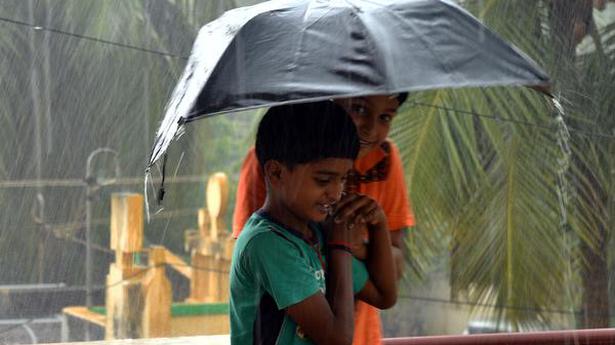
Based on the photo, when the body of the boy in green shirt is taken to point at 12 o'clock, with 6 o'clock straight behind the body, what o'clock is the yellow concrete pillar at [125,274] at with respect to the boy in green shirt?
The yellow concrete pillar is roughly at 7 o'clock from the boy in green shirt.

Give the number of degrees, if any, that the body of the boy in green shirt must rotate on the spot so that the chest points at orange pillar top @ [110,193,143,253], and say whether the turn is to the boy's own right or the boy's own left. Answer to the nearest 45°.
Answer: approximately 135° to the boy's own left

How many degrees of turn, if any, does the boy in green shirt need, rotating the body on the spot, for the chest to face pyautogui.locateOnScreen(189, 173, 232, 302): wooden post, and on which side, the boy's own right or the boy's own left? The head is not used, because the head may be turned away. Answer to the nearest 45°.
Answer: approximately 135° to the boy's own left

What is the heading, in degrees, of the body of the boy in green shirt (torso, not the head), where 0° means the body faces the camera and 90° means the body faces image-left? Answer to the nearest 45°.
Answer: approximately 315°

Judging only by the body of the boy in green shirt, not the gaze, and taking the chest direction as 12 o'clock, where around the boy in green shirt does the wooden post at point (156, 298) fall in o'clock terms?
The wooden post is roughly at 7 o'clock from the boy in green shirt.
